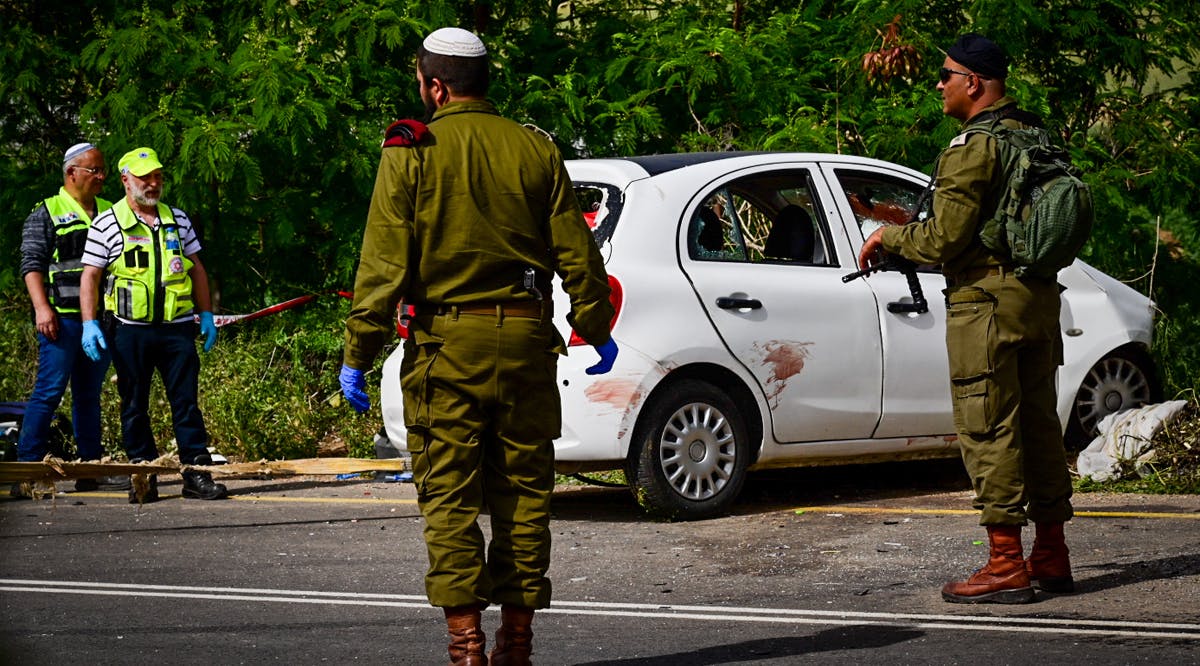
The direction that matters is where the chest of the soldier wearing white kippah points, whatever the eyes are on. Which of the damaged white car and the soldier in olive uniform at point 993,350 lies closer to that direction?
the damaged white car

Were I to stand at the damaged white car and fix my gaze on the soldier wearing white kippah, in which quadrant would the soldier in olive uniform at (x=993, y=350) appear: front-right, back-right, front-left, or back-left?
front-left

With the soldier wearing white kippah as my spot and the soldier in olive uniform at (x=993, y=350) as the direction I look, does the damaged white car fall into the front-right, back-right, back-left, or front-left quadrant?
front-left

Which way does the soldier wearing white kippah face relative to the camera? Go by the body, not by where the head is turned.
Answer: away from the camera

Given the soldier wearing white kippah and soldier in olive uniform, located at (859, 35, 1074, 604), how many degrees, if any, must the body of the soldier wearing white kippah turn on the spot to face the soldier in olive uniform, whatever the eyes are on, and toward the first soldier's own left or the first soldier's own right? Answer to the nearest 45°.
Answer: approximately 45° to the first soldier's own right

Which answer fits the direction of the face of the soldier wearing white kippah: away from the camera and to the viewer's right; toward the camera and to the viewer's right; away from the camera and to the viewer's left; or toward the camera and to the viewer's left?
away from the camera and to the viewer's left

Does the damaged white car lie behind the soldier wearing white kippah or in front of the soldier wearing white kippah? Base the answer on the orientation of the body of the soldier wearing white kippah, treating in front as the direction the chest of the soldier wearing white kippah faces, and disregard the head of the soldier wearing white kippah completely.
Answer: in front

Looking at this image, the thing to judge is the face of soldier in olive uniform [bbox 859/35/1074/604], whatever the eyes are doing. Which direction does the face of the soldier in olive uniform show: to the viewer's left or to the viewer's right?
to the viewer's left
